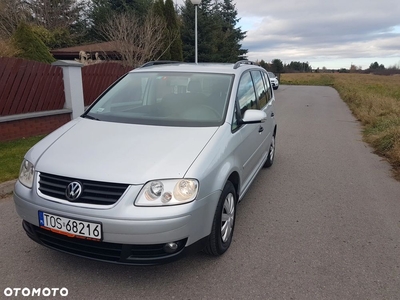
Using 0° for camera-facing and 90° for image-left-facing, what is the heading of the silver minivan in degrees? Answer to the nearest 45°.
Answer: approximately 45°

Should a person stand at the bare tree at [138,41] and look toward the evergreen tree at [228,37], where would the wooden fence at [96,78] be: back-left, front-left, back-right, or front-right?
back-right

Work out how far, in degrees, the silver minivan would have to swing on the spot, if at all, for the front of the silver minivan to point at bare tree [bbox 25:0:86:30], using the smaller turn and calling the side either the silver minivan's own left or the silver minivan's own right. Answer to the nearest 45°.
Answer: approximately 135° to the silver minivan's own right

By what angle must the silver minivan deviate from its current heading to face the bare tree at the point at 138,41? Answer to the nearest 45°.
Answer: approximately 135° to its right

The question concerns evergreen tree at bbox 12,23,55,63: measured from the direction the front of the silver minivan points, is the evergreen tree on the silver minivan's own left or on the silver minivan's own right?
on the silver minivan's own right

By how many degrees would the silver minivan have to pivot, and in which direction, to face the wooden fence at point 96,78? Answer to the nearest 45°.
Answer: approximately 135° to its right

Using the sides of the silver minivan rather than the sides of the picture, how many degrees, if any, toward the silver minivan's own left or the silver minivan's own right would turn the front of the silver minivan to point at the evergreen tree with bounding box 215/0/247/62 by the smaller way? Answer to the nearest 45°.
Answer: approximately 135° to the silver minivan's own right

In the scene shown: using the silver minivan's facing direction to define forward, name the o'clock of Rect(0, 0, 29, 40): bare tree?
The bare tree is roughly at 4 o'clock from the silver minivan.
